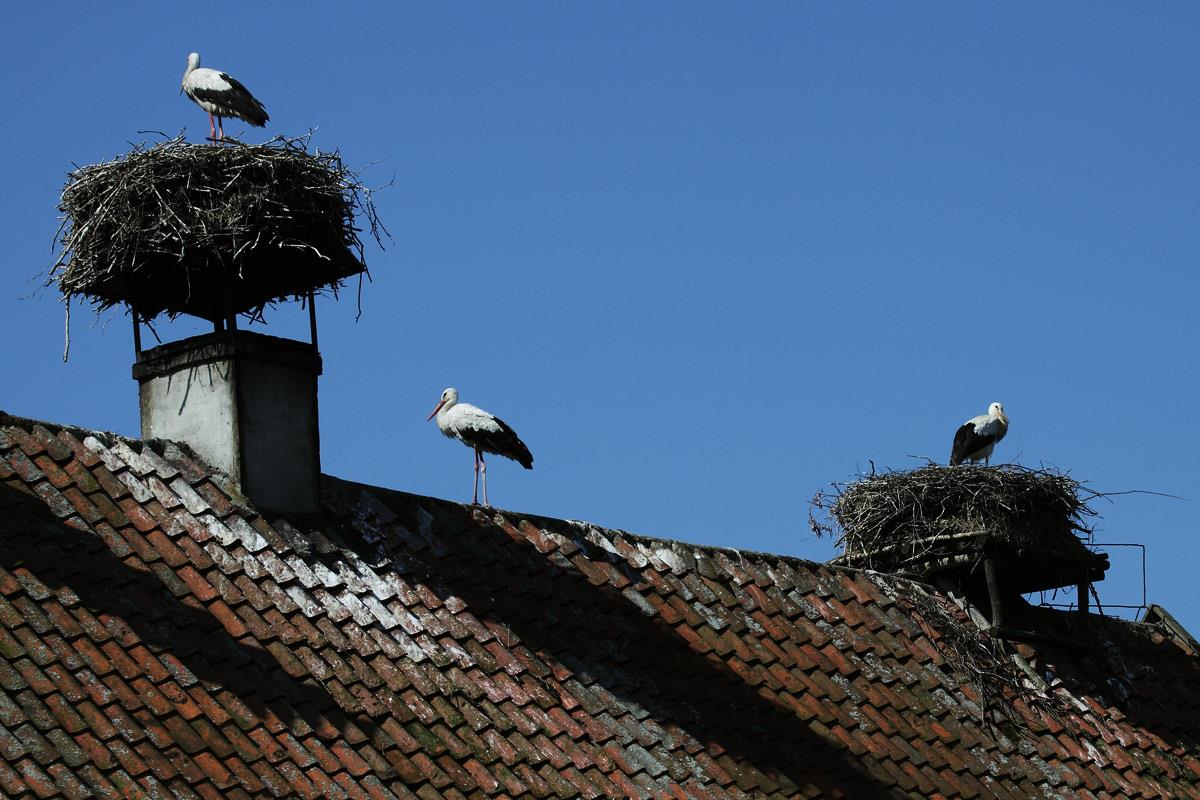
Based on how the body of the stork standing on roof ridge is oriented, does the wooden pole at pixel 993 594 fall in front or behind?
behind

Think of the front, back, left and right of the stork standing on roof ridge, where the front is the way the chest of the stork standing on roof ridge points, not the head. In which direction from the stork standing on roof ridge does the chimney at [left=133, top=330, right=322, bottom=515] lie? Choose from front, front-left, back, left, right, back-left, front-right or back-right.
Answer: front-left

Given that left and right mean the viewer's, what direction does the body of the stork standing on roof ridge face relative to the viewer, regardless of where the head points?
facing to the left of the viewer

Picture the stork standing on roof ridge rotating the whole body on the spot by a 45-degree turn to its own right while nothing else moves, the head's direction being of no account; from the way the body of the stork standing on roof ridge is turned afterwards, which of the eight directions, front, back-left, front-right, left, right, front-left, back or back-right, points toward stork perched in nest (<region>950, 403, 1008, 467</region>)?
right

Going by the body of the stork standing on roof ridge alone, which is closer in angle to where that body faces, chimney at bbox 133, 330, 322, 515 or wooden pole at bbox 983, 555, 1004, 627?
the chimney

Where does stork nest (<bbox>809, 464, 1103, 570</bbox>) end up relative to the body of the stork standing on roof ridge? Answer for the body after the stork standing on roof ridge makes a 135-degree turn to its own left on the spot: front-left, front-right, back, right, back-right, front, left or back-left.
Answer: front-left

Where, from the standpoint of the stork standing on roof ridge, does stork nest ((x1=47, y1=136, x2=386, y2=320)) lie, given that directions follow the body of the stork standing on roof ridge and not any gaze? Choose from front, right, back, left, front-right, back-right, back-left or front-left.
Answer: front-left
